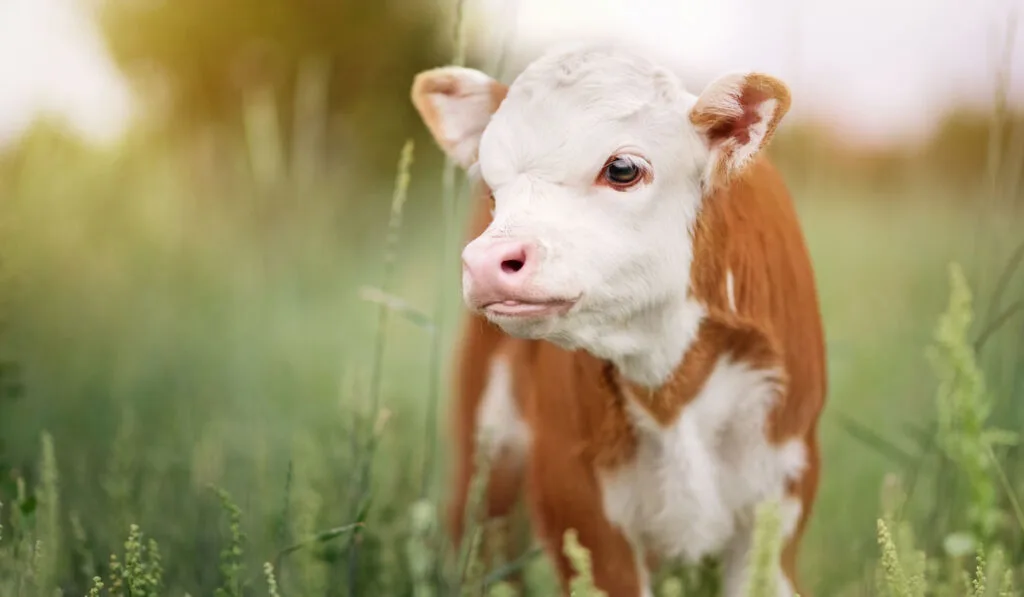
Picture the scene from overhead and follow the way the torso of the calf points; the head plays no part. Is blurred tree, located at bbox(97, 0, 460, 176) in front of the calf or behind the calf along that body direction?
behind
